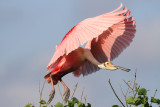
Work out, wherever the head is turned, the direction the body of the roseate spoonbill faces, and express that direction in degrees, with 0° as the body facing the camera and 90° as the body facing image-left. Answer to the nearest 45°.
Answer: approximately 270°
